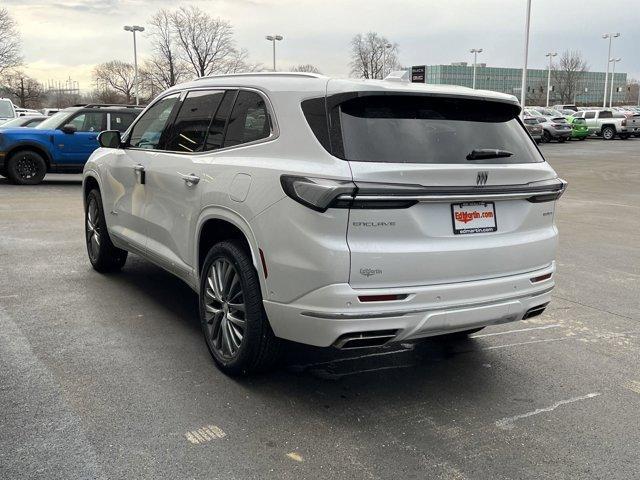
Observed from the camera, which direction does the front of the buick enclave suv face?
facing away from the viewer and to the left of the viewer

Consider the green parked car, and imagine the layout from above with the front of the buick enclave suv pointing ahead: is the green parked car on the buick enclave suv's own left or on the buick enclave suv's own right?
on the buick enclave suv's own right

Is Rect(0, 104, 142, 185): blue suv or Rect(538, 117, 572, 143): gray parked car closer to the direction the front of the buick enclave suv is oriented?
the blue suv

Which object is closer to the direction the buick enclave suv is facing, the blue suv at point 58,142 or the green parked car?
the blue suv

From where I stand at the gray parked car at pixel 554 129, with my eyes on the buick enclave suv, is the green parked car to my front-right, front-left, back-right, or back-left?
back-left

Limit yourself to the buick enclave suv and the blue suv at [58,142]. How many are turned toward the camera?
0

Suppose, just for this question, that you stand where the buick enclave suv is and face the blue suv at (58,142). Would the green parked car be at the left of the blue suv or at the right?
right

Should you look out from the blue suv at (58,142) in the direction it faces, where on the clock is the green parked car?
The green parked car is roughly at 5 o'clock from the blue suv.

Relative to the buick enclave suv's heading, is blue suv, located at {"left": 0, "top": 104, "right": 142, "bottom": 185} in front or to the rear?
in front

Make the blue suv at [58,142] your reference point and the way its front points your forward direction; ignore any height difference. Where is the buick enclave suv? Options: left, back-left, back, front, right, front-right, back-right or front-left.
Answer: left

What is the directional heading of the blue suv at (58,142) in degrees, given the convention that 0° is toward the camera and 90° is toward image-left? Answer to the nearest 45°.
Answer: approximately 90°

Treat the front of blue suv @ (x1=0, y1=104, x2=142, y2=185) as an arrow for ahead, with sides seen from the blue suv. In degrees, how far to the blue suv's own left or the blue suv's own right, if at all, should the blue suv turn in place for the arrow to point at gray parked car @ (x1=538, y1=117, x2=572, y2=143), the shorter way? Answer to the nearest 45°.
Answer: approximately 135° to the blue suv's own right
